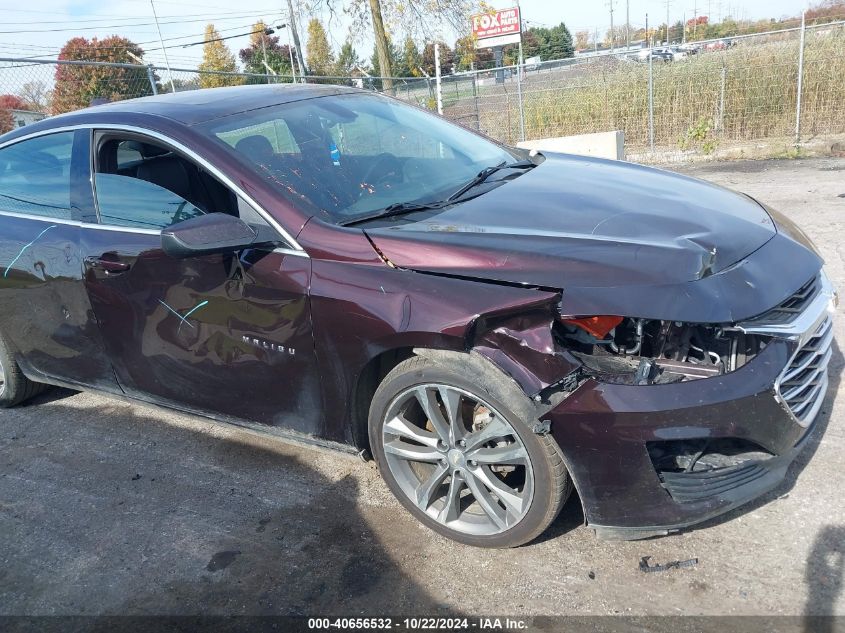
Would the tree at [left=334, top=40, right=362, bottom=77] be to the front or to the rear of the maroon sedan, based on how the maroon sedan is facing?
to the rear

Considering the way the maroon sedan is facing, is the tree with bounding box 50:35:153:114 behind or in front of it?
behind

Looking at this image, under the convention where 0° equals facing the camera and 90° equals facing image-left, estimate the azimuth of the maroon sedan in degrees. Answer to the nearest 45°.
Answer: approximately 315°

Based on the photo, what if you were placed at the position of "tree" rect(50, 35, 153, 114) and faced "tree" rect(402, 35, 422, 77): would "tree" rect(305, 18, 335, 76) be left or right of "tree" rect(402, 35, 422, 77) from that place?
left
